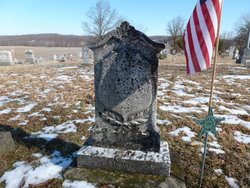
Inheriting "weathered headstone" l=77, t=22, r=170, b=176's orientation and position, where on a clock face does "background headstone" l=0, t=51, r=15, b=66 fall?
The background headstone is roughly at 5 o'clock from the weathered headstone.

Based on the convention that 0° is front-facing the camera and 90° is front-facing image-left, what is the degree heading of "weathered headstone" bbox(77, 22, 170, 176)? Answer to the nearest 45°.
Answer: approximately 0°

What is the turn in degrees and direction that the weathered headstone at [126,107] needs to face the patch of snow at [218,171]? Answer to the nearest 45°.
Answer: approximately 90° to its left

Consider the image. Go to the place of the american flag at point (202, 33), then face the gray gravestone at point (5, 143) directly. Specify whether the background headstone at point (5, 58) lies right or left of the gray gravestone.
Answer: right

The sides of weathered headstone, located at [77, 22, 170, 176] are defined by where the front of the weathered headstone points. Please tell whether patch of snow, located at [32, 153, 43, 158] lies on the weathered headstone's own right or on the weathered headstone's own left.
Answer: on the weathered headstone's own right

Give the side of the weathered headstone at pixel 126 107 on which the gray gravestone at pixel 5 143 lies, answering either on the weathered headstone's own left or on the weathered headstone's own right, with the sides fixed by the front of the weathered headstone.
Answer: on the weathered headstone's own right
